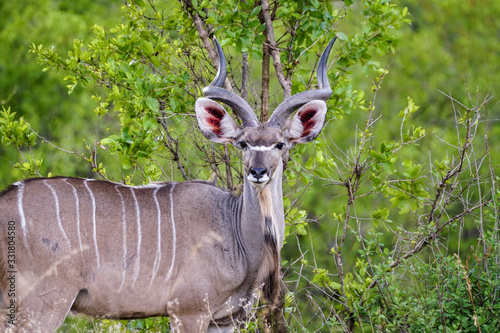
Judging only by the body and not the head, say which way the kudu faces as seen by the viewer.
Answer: to the viewer's right
